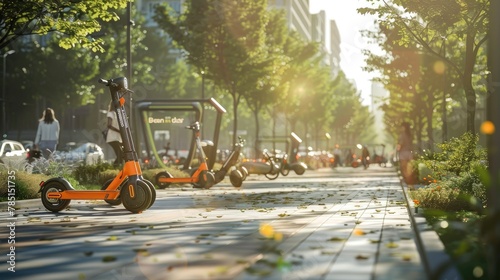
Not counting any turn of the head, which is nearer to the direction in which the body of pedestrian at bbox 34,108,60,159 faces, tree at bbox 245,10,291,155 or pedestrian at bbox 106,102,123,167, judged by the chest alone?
the tree

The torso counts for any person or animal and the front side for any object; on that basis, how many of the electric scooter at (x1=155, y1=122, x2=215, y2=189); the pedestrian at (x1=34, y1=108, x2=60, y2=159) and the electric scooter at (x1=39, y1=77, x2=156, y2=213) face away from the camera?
1

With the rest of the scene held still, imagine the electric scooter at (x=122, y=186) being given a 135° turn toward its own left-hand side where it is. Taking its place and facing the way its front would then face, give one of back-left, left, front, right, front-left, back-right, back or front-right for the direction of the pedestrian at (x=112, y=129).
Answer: front-right

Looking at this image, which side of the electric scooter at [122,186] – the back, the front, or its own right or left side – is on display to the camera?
right

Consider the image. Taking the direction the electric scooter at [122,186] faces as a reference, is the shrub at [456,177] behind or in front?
in front

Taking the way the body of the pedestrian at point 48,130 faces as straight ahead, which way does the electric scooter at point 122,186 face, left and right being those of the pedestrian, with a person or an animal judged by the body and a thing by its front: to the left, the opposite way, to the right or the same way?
to the right

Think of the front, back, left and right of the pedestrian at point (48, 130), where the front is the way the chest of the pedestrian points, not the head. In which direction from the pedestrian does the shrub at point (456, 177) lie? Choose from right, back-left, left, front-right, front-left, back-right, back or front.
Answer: back-right

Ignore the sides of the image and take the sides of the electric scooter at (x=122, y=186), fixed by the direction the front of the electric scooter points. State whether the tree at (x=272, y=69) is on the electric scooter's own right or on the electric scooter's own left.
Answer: on the electric scooter's own left

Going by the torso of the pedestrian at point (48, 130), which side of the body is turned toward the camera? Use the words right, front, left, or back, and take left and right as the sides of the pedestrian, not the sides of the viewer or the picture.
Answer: back

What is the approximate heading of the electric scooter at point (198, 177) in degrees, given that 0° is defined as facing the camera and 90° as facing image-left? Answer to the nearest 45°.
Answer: approximately 270°

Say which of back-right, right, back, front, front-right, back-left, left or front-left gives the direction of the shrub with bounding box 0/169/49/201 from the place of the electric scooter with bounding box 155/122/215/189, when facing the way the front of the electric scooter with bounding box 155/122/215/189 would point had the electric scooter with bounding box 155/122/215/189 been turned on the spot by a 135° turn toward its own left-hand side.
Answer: left

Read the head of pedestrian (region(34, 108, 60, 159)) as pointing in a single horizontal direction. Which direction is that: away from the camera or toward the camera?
away from the camera

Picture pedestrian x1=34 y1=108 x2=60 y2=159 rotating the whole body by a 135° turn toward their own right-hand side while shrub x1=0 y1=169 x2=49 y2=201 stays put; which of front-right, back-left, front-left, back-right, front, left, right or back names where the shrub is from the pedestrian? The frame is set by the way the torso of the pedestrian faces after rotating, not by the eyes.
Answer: front-right

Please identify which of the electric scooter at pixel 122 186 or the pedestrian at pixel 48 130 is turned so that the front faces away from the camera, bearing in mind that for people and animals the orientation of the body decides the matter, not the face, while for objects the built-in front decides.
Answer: the pedestrian

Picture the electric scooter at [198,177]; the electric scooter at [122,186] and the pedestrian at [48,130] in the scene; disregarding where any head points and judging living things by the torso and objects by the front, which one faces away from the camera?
the pedestrian

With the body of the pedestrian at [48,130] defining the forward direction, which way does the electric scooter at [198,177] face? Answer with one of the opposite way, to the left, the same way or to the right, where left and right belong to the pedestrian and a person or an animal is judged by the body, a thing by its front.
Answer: to the right
